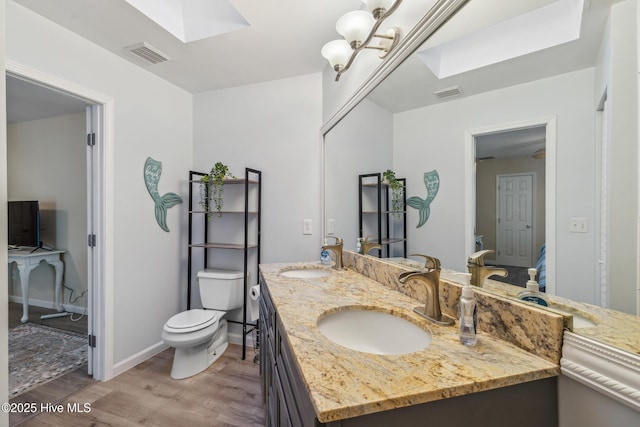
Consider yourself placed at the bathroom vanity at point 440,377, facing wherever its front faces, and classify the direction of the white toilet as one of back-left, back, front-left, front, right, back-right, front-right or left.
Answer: right

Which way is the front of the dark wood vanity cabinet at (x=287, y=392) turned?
to the viewer's left

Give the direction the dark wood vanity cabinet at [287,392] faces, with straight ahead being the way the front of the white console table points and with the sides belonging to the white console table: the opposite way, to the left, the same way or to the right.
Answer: to the right

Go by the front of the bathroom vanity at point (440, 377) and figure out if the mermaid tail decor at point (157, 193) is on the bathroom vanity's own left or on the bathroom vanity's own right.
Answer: on the bathroom vanity's own right

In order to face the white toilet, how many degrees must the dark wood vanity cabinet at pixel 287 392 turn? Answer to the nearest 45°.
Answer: approximately 45° to its right

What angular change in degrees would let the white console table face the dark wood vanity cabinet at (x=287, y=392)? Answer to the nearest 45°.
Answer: approximately 45° to its left

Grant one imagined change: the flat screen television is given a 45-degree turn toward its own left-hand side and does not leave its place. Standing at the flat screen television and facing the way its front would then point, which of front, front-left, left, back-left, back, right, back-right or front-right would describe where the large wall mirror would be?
front

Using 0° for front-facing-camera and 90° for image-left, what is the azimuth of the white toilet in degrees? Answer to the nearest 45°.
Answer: approximately 45°

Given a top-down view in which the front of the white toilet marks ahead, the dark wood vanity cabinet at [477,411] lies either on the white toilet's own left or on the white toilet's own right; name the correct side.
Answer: on the white toilet's own left

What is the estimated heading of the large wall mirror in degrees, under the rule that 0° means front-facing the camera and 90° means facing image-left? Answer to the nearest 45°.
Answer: approximately 45°
